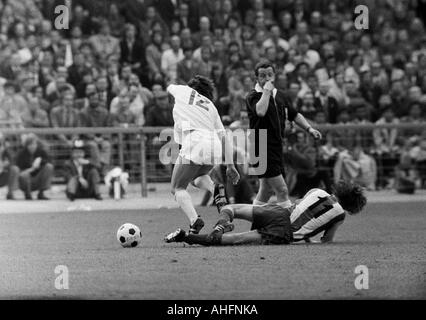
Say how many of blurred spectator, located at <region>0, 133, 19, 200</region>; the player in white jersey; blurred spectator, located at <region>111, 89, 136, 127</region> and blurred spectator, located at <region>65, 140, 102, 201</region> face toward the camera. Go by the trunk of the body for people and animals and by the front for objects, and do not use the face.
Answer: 3

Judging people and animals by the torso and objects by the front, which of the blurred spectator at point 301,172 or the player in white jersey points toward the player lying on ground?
the blurred spectator

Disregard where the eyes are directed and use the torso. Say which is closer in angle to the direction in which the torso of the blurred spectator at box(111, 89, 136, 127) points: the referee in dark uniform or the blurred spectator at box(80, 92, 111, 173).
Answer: the referee in dark uniform

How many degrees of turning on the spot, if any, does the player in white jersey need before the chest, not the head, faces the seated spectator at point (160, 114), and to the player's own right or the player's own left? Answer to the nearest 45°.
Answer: approximately 45° to the player's own right

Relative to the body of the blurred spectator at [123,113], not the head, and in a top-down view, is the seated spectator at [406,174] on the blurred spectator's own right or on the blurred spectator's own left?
on the blurred spectator's own left

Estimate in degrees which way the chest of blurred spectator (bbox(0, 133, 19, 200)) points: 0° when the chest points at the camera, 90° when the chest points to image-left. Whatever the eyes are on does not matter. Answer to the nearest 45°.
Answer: approximately 0°

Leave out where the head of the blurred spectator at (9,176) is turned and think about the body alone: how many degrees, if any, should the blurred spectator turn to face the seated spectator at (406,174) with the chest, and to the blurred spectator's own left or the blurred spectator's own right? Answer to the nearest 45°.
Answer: approximately 90° to the blurred spectator's own left

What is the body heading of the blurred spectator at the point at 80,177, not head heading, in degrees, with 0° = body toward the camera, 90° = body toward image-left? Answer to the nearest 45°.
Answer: approximately 0°
